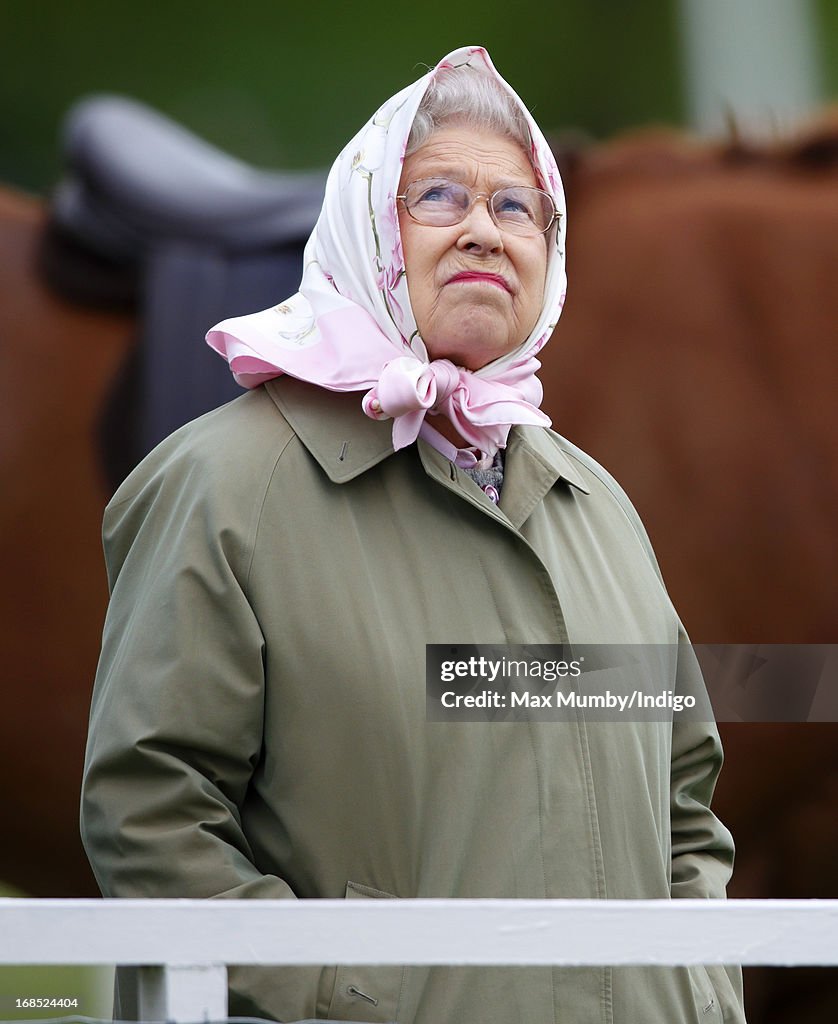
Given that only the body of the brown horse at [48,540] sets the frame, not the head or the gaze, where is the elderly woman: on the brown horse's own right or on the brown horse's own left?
on the brown horse's own right

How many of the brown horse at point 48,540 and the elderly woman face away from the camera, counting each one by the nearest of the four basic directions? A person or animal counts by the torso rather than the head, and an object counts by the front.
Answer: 0

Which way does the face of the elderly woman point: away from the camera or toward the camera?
toward the camera

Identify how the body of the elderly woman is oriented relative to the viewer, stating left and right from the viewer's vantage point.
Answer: facing the viewer and to the right of the viewer

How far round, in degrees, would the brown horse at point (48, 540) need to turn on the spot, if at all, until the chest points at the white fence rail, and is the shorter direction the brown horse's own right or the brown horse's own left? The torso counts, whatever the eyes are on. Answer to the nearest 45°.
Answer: approximately 90° to the brown horse's own right
